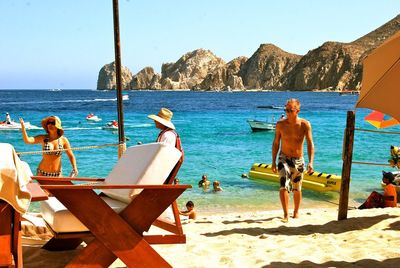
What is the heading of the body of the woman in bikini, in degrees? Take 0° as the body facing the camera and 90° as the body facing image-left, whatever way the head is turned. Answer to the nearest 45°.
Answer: approximately 0°

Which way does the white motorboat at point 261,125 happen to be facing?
to the viewer's left

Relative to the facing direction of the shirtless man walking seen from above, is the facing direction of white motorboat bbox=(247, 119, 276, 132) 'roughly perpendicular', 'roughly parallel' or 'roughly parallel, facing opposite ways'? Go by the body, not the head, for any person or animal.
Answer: roughly perpendicular

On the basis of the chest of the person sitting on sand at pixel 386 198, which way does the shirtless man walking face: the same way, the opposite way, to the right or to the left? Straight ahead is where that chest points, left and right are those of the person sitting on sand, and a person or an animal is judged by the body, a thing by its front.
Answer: to the left

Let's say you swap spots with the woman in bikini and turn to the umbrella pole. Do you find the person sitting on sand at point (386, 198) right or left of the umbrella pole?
right

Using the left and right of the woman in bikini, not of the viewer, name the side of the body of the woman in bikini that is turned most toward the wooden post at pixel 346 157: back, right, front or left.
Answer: left
